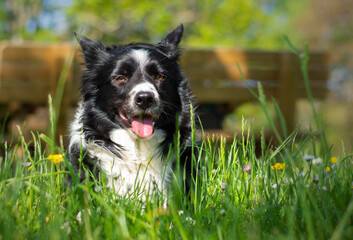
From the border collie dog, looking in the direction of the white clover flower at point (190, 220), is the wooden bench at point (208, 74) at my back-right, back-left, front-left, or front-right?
back-left

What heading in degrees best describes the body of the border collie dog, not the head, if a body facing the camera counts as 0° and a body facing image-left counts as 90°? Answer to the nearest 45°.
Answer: approximately 0°

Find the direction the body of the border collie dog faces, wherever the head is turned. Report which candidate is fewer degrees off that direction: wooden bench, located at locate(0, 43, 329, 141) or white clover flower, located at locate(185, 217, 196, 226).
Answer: the white clover flower

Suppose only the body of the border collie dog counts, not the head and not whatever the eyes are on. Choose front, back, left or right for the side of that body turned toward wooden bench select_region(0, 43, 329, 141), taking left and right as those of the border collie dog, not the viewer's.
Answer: back

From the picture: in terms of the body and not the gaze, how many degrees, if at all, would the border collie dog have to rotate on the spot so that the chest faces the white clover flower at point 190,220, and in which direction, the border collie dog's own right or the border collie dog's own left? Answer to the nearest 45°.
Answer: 0° — it already faces it
